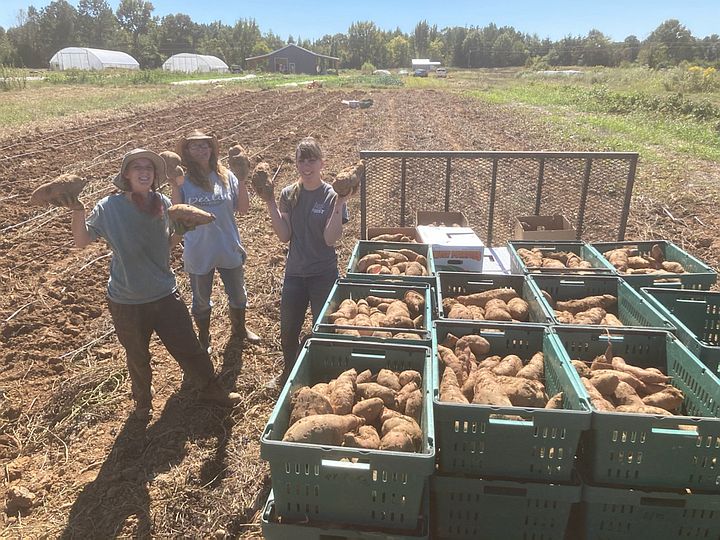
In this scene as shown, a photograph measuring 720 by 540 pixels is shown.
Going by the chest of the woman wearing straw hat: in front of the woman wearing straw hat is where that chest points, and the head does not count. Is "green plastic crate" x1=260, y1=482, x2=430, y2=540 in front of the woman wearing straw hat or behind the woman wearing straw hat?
in front

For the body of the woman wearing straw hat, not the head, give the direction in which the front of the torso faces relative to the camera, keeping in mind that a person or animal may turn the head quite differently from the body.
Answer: toward the camera

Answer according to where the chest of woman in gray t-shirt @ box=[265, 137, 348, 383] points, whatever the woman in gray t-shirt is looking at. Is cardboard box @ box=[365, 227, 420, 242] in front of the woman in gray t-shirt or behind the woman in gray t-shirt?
behind

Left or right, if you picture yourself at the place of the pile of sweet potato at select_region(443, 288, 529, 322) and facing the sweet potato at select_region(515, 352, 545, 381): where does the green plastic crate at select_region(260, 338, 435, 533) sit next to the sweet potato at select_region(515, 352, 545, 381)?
right

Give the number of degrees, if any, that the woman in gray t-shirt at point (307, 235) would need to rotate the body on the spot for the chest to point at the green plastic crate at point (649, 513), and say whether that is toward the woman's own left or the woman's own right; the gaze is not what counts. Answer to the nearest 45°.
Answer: approximately 45° to the woman's own left

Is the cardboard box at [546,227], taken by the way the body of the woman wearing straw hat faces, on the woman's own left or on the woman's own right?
on the woman's own left

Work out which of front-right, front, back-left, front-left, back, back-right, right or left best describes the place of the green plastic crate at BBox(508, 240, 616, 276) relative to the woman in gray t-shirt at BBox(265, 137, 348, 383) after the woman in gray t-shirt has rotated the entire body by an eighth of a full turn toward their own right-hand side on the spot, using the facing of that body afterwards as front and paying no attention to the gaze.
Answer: back-left

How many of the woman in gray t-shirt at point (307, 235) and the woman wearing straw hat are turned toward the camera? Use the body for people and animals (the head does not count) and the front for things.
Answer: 2

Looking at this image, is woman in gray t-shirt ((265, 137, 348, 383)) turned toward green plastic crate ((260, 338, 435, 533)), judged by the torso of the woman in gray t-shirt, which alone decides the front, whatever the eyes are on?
yes

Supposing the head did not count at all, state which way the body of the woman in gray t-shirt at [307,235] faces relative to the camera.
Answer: toward the camera

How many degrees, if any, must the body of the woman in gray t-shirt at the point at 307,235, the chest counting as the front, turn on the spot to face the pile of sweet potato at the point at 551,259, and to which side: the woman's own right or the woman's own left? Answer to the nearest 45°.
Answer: approximately 90° to the woman's own left
